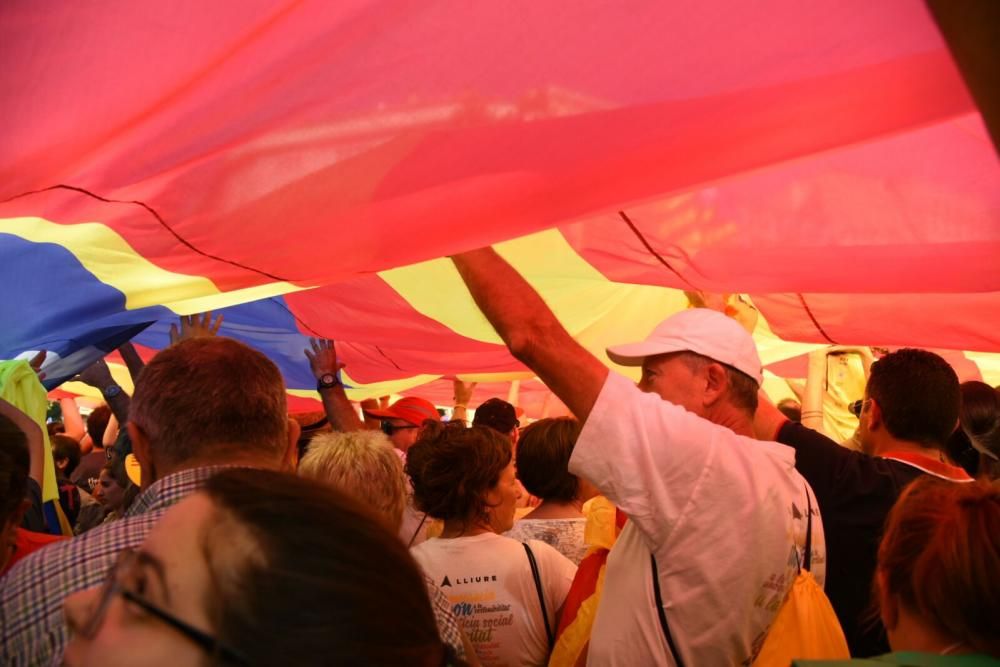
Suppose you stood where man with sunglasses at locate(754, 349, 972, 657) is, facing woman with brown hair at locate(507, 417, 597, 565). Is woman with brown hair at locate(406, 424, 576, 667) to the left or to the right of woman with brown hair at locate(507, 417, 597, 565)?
left

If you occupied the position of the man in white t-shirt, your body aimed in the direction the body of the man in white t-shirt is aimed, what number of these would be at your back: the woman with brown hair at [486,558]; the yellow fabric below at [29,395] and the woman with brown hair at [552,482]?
0

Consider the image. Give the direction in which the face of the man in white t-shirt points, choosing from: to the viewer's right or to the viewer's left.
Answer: to the viewer's left

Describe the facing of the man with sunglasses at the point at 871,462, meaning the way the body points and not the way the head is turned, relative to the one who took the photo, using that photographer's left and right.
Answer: facing away from the viewer and to the left of the viewer

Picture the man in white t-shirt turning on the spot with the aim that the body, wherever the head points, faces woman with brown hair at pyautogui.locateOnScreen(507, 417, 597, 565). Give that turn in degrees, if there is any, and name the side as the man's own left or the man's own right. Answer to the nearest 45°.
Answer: approximately 45° to the man's own right

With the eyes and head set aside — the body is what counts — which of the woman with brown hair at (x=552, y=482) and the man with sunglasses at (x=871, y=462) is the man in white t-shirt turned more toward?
the woman with brown hair

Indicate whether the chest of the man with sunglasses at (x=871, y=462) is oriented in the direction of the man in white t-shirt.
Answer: no

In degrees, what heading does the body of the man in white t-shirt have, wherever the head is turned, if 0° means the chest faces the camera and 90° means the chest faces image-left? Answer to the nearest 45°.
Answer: approximately 135°

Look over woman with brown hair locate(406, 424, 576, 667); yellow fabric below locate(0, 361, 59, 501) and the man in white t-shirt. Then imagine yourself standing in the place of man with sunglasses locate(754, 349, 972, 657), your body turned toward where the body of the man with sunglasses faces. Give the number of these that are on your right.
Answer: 0

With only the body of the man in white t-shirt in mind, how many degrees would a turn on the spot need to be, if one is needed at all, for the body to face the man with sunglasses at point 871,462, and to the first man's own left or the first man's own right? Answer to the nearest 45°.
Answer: approximately 90° to the first man's own right

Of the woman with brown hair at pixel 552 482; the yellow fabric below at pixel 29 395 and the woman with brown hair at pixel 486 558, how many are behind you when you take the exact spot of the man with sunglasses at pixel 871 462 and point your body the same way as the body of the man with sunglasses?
0

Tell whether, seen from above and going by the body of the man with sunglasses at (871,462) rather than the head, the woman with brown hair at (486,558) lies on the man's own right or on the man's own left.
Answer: on the man's own left

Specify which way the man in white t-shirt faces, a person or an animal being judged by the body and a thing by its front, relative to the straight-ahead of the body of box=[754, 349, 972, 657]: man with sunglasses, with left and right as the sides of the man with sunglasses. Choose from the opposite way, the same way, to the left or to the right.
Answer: the same way

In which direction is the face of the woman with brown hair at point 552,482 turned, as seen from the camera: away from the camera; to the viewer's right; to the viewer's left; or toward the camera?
away from the camera

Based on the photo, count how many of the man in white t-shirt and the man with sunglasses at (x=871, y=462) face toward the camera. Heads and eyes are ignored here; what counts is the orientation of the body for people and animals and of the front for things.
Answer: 0

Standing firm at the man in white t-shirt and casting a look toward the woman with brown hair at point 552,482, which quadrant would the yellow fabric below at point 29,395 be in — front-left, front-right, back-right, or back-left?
front-left
